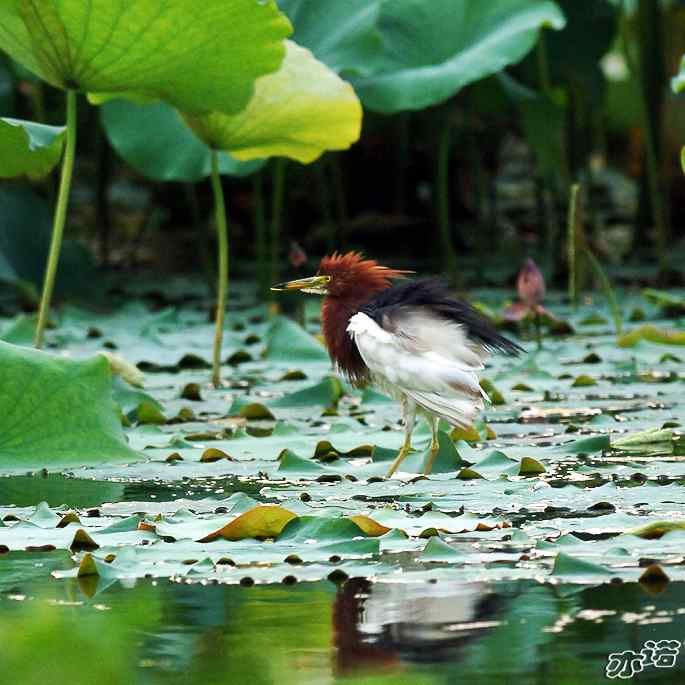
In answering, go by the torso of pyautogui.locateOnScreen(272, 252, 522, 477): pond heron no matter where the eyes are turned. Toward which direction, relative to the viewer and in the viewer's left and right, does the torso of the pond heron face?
facing to the left of the viewer

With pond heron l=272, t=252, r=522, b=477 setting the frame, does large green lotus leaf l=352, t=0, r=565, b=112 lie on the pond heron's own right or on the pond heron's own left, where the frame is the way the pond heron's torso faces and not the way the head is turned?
on the pond heron's own right

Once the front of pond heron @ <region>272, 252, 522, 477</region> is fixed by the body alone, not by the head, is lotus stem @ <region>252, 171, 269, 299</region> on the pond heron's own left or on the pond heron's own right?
on the pond heron's own right

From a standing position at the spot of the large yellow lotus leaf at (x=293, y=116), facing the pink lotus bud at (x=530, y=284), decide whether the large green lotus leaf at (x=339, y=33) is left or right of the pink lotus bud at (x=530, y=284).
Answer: left

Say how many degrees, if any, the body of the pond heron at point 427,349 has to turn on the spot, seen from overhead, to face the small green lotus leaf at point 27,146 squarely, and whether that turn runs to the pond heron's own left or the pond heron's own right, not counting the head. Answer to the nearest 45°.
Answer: approximately 45° to the pond heron's own right

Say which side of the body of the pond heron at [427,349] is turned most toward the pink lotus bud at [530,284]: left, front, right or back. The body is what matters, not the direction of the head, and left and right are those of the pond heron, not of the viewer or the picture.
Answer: right

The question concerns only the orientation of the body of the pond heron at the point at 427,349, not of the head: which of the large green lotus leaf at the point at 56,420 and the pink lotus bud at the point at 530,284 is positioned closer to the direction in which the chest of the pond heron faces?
the large green lotus leaf
